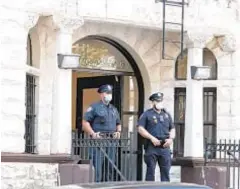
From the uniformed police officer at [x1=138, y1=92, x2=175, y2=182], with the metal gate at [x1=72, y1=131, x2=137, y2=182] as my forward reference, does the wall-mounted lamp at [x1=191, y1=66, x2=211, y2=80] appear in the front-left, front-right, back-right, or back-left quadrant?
back-right

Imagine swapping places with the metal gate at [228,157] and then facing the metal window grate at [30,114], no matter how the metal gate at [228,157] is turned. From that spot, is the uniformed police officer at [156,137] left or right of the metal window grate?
left

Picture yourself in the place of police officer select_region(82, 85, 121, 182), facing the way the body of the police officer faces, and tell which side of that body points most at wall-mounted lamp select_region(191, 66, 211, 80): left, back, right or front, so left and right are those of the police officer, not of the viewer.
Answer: left

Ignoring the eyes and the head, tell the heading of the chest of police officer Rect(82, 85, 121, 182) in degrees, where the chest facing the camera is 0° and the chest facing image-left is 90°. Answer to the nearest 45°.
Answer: approximately 315°

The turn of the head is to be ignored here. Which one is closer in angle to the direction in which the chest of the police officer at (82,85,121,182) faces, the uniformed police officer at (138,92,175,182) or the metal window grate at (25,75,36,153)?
the uniformed police officer

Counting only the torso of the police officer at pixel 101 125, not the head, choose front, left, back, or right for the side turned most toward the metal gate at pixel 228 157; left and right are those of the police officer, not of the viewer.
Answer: left

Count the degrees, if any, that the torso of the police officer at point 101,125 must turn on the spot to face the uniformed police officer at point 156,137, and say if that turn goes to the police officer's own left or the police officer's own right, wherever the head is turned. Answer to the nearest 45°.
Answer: approximately 45° to the police officer's own left
